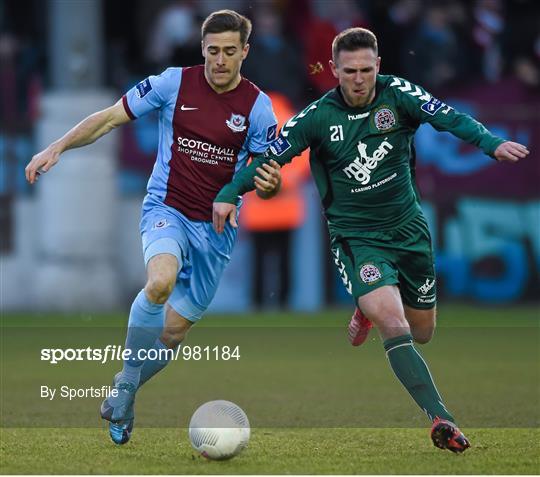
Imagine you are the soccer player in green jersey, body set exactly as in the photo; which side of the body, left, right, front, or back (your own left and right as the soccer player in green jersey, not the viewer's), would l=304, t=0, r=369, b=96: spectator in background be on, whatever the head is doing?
back

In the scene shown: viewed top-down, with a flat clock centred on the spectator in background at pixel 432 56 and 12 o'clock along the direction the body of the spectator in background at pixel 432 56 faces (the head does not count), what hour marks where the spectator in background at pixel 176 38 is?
the spectator in background at pixel 176 38 is roughly at 3 o'clock from the spectator in background at pixel 432 56.

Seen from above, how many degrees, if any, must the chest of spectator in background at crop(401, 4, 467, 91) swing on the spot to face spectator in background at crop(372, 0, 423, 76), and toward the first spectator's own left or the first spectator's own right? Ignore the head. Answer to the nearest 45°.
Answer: approximately 90° to the first spectator's own right

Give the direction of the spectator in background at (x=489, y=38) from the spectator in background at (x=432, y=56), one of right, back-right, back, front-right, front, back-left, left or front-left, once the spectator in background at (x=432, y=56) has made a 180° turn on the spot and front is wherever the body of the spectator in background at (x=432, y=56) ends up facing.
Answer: front-right

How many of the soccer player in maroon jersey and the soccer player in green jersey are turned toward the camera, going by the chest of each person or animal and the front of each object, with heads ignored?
2

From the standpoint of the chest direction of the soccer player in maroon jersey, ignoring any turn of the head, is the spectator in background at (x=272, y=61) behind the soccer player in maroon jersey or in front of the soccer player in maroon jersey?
behind

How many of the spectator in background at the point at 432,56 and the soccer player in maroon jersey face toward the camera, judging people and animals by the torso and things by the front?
2

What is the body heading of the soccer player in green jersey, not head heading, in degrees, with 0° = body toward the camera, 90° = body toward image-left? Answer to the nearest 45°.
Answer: approximately 0°

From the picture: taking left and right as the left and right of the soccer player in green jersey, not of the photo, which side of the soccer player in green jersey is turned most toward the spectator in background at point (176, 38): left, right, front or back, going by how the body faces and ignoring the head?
back

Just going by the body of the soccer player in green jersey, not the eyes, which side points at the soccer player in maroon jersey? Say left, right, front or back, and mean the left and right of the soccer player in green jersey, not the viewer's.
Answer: right

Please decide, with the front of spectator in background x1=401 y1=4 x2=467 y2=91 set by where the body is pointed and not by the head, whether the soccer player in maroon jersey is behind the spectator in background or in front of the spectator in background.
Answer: in front

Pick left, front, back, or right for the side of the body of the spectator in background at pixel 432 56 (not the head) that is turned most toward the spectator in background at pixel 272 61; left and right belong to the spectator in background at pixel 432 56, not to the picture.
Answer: right
